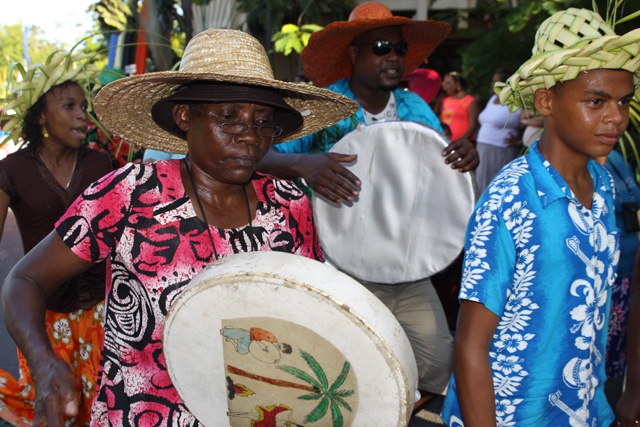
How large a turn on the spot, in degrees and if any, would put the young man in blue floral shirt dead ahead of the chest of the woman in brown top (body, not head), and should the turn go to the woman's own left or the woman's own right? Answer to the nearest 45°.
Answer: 0° — they already face them

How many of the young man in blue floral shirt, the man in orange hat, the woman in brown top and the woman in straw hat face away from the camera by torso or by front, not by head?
0

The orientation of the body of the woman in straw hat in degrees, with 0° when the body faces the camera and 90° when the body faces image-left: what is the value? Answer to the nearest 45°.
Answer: approximately 315°

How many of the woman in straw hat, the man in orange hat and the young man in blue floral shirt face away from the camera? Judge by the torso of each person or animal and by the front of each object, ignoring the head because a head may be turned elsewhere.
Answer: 0

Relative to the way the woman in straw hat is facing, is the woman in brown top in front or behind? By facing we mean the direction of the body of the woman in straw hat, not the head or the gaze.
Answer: behind

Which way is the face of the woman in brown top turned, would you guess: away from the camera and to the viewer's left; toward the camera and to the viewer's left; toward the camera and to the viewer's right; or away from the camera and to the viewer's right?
toward the camera and to the viewer's right

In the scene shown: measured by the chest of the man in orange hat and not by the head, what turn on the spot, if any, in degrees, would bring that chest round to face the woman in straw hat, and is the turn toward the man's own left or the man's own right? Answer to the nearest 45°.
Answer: approximately 45° to the man's own right

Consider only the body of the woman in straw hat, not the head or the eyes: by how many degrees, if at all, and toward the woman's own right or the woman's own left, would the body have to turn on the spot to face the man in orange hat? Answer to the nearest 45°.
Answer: approximately 90° to the woman's own left

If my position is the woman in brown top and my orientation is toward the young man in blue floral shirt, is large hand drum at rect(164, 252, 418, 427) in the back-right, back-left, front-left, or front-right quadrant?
front-right

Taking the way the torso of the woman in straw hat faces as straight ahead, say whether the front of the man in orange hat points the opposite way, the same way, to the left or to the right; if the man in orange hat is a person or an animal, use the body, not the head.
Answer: the same way

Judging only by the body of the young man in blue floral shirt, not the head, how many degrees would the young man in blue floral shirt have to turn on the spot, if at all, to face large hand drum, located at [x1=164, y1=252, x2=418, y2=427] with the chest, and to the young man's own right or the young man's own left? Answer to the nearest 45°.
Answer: approximately 90° to the young man's own right

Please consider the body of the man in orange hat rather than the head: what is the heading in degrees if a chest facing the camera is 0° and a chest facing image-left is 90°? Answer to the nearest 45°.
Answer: approximately 315°
